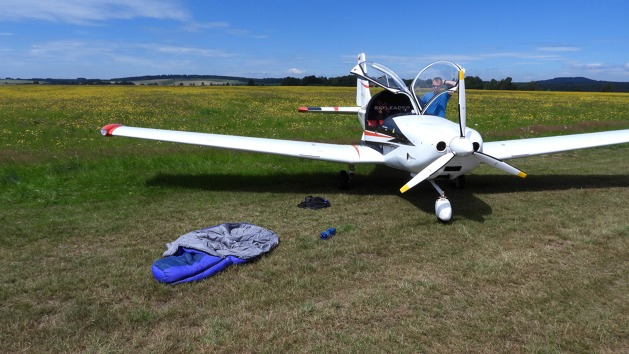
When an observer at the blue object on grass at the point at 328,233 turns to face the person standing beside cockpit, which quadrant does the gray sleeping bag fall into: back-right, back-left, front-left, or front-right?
back-left

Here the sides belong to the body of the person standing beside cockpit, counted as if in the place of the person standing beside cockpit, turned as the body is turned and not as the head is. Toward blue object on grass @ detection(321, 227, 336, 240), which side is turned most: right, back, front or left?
front

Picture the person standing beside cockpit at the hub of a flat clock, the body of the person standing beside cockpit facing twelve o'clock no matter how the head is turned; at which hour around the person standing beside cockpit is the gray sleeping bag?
The gray sleeping bag is roughly at 1 o'clock from the person standing beside cockpit.

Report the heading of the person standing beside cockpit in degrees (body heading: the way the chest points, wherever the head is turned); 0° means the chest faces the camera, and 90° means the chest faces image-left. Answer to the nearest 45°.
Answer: approximately 0°
